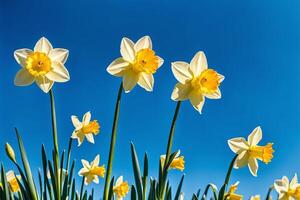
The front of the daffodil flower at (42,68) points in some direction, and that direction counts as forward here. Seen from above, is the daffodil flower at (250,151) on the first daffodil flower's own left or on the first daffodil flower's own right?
on the first daffodil flower's own left

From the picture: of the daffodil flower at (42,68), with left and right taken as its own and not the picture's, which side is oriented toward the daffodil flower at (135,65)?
left

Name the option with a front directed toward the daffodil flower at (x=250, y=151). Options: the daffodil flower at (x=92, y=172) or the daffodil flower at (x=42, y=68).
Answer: the daffodil flower at (x=92, y=172)

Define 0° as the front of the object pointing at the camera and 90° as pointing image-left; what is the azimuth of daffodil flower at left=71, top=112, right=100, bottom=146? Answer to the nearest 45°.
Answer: approximately 315°

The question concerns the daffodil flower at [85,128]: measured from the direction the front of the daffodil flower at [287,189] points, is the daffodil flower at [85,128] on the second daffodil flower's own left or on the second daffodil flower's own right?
on the second daffodil flower's own right

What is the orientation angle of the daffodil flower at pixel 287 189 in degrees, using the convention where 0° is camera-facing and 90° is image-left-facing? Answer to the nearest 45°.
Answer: approximately 315°
